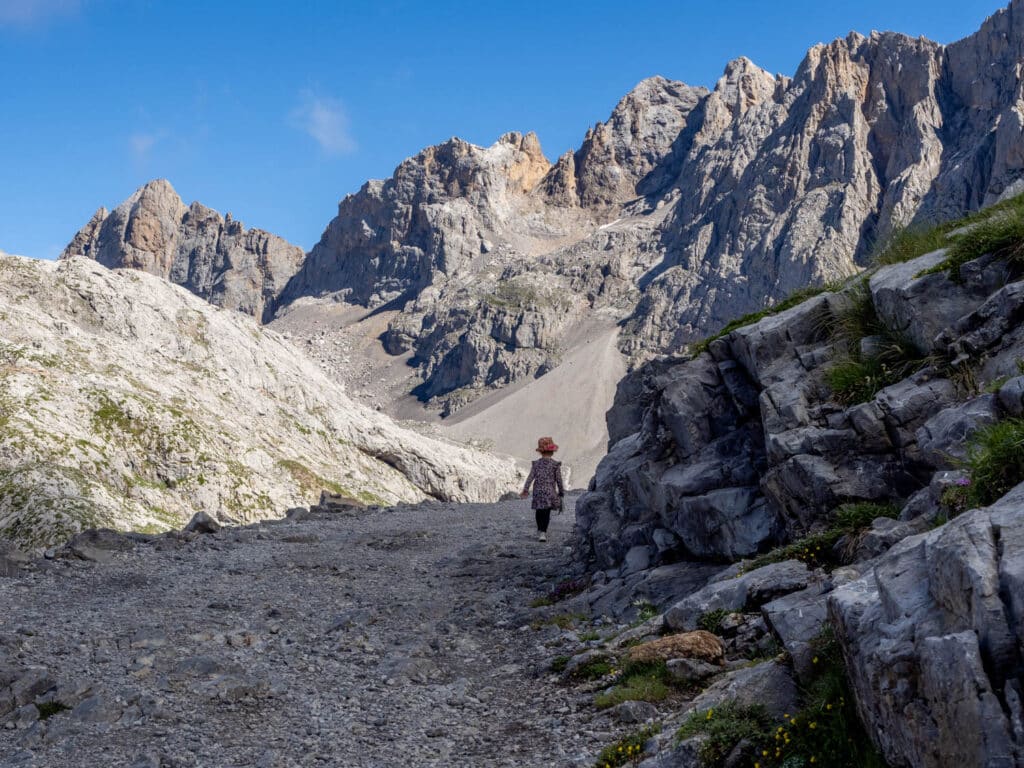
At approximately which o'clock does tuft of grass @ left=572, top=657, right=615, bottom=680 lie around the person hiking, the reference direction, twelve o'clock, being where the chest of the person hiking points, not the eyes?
The tuft of grass is roughly at 6 o'clock from the person hiking.

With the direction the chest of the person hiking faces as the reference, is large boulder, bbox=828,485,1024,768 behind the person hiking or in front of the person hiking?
behind

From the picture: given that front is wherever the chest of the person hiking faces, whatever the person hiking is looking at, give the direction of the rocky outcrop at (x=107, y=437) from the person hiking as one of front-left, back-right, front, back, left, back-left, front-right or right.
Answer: front-left

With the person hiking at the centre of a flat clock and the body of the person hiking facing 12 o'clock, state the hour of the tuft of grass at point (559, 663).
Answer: The tuft of grass is roughly at 6 o'clock from the person hiking.

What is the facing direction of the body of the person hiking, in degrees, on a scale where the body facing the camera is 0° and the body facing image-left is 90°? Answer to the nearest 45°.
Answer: approximately 180°

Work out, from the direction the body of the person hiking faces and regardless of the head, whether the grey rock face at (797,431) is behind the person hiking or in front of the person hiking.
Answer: behind

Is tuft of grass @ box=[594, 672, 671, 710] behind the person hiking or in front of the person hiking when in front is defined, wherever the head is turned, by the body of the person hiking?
behind

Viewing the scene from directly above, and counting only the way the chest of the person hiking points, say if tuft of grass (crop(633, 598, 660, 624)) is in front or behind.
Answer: behind

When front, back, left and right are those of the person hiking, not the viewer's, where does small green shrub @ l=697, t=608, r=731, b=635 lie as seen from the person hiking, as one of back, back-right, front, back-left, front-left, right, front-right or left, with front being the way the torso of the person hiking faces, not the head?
back

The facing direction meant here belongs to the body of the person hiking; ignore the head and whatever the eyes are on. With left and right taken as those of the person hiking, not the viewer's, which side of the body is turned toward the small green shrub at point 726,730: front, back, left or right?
back

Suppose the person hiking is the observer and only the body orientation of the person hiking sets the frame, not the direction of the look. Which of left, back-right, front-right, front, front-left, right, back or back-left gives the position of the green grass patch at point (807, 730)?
back
